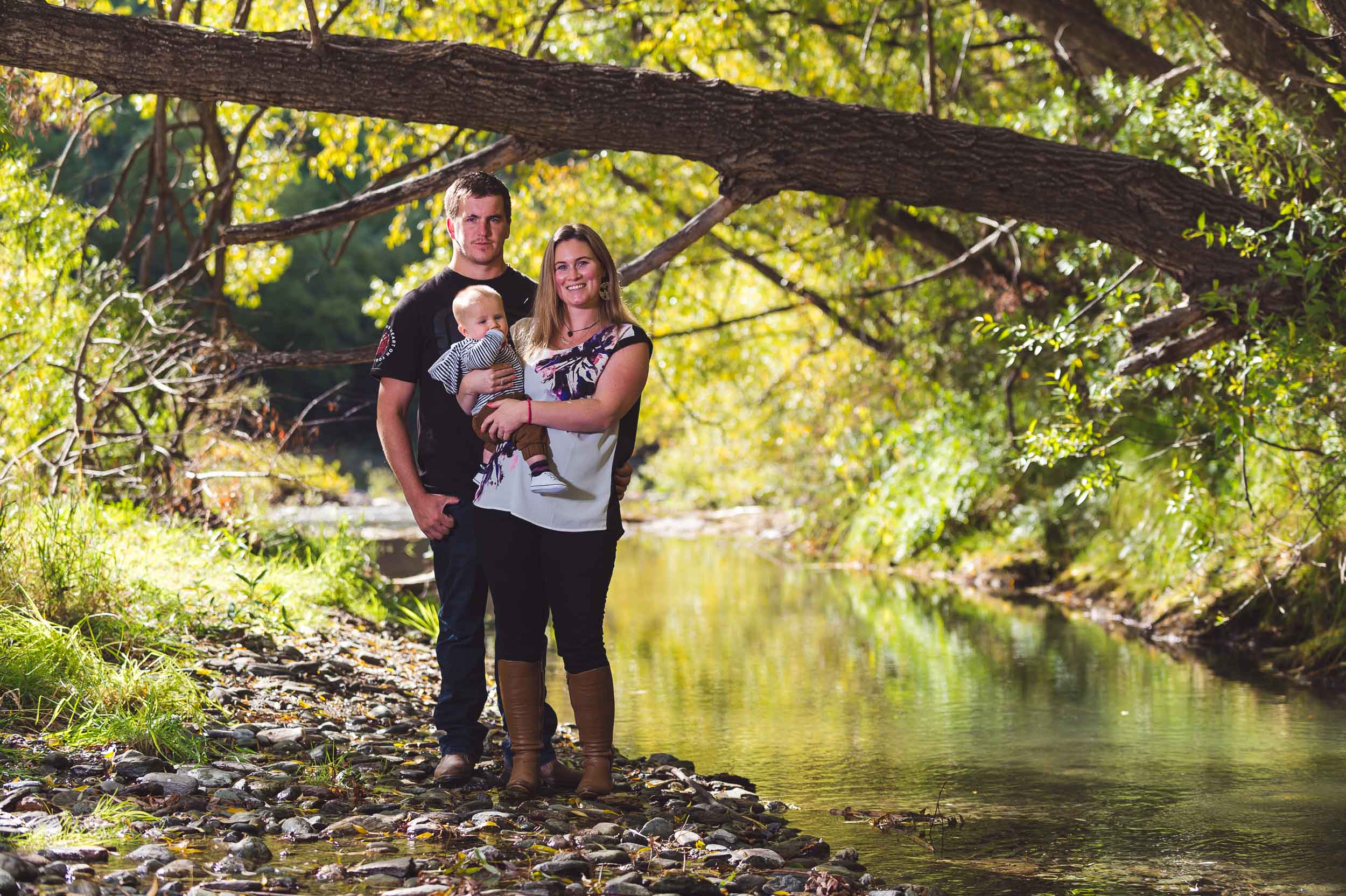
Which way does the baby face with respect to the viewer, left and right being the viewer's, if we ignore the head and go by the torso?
facing the viewer and to the right of the viewer

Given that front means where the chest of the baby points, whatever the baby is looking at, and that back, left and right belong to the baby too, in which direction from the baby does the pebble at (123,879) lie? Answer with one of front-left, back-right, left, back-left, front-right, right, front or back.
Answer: right
